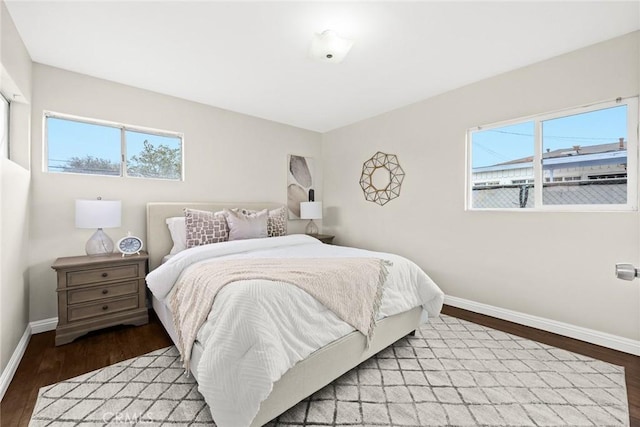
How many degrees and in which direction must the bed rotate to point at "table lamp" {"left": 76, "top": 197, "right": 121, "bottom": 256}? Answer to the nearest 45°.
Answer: approximately 180°

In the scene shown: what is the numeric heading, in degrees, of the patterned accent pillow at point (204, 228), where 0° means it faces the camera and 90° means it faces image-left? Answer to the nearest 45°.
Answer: approximately 315°

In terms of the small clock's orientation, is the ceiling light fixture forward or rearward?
forward

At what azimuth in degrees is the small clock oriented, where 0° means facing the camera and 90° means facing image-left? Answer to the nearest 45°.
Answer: approximately 0°

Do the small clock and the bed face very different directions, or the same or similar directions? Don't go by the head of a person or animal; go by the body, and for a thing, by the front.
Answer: same or similar directions

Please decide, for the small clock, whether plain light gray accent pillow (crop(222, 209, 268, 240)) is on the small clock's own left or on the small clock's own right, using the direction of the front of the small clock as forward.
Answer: on the small clock's own left

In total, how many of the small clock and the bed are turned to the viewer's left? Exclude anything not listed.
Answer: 0

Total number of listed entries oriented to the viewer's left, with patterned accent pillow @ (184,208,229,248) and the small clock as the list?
0
